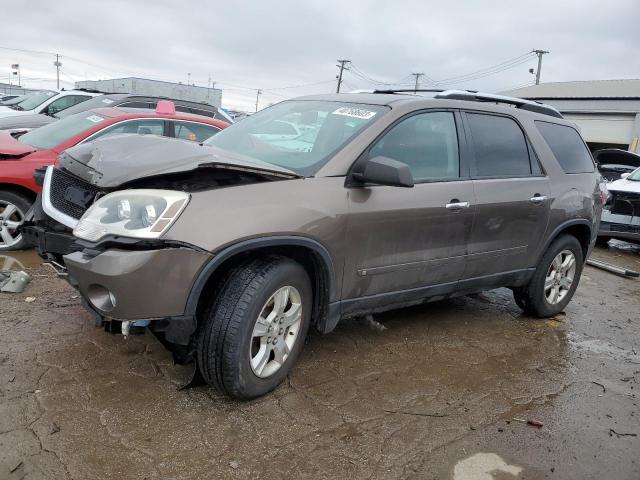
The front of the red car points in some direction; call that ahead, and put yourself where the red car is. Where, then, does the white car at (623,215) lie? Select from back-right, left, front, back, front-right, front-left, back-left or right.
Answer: back-left

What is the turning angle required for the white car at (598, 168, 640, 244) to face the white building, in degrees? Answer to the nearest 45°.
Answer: approximately 90° to its right

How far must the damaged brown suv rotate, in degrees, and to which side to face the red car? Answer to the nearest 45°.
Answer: approximately 90° to its right

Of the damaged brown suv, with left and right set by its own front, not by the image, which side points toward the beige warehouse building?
back

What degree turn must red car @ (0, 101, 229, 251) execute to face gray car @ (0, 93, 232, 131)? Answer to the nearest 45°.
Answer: approximately 135° to its right

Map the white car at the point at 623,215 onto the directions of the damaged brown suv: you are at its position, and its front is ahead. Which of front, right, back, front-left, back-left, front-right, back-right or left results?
back

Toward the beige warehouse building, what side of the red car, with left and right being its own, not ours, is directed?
back

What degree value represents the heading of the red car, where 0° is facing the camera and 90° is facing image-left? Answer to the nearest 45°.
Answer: approximately 45°

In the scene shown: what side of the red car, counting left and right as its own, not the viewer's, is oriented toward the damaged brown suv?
left
